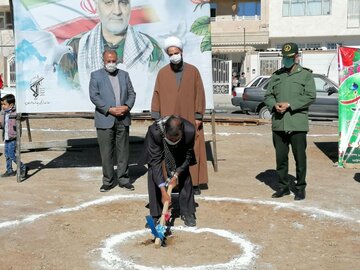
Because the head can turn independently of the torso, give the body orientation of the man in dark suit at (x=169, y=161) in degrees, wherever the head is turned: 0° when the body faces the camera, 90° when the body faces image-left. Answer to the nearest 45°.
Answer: approximately 0°

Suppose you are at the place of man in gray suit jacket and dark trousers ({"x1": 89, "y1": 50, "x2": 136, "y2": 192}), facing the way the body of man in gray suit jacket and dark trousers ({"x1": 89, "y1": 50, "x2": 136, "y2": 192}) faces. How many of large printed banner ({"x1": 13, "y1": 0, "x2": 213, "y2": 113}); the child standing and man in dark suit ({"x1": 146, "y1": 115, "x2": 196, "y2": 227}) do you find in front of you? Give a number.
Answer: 1

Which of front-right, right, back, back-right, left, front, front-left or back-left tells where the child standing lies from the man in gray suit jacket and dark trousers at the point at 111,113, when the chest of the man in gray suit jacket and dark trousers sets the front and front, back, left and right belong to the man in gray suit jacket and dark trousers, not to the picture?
back-right

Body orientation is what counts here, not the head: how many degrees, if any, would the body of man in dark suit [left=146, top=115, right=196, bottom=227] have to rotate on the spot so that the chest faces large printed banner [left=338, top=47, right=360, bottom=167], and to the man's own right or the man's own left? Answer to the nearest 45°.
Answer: approximately 135° to the man's own left

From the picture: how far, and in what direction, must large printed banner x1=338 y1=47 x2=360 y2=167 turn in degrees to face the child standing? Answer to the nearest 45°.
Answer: approximately 45° to its right

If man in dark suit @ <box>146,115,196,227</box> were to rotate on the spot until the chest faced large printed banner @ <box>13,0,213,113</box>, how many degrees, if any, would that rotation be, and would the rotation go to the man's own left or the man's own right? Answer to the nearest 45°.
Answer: approximately 180°

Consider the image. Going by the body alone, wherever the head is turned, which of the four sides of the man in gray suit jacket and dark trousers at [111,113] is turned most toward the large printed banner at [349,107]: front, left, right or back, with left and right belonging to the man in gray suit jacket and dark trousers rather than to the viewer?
left

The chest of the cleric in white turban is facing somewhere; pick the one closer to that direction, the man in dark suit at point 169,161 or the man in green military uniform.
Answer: the man in dark suit

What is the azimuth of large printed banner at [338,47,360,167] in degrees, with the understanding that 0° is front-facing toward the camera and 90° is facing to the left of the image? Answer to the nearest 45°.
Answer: approximately 0°

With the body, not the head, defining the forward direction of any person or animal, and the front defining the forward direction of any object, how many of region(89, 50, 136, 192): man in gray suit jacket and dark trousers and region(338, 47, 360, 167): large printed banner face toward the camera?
2
